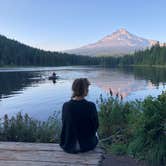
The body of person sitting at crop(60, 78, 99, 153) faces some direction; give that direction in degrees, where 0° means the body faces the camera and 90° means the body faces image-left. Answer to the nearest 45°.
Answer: approximately 180°

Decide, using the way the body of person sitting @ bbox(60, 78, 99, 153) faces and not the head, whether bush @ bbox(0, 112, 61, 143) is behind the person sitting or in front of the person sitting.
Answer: in front
